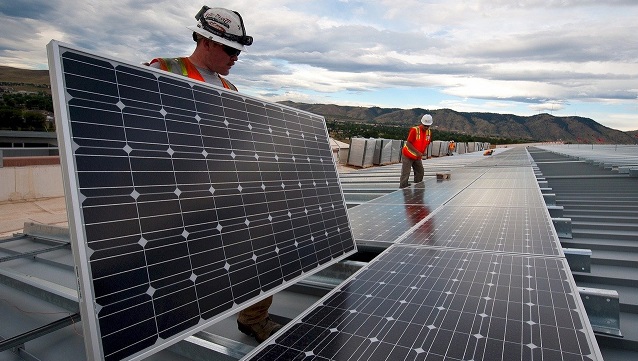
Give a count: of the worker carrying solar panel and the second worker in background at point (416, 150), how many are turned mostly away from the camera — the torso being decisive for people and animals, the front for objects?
0

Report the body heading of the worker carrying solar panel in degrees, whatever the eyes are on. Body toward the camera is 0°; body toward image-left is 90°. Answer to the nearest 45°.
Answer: approximately 315°

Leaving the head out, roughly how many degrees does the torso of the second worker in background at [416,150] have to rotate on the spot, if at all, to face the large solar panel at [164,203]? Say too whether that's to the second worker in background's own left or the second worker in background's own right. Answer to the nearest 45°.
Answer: approximately 45° to the second worker in background's own right

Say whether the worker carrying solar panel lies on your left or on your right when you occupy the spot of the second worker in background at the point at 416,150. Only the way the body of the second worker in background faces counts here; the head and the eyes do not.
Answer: on your right

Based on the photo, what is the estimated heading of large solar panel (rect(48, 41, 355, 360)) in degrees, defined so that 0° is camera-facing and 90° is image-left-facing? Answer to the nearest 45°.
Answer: approximately 315°

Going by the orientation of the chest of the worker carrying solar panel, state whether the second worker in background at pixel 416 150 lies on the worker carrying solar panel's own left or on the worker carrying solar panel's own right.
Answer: on the worker carrying solar panel's own left

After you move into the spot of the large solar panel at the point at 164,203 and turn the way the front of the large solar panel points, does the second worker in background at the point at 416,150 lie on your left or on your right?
on your left
